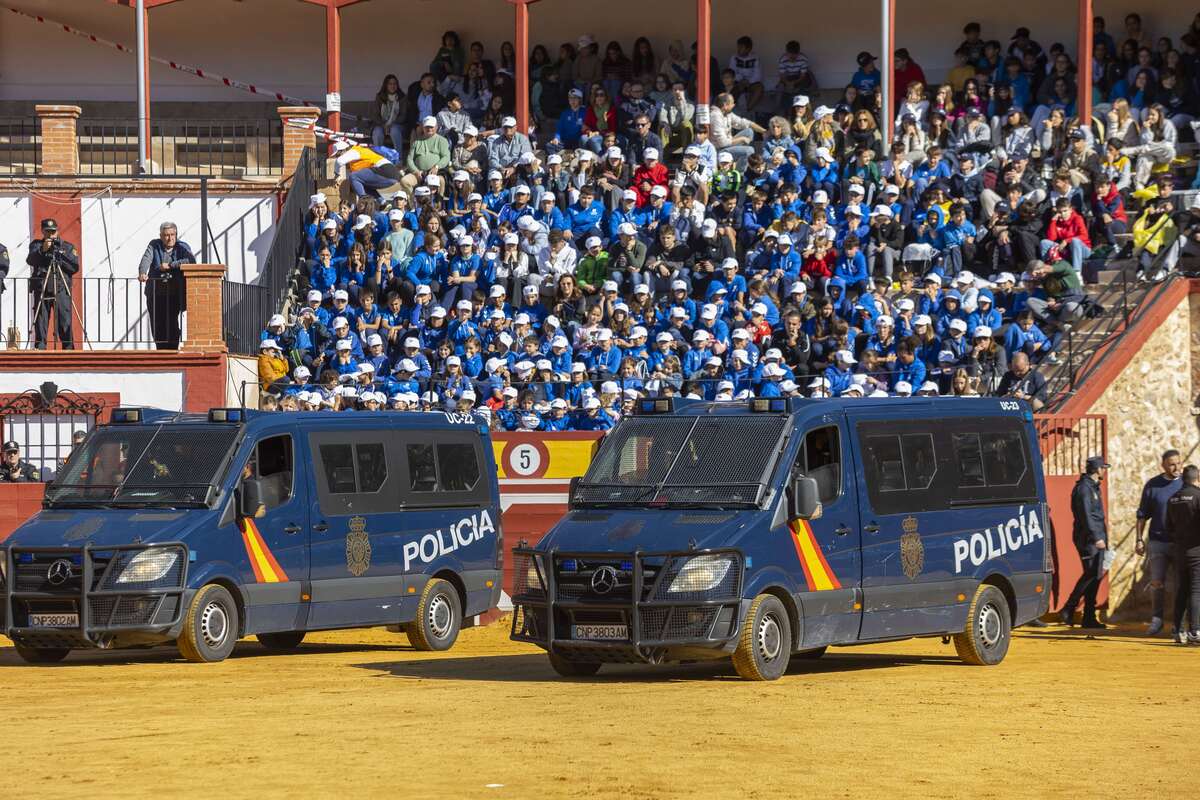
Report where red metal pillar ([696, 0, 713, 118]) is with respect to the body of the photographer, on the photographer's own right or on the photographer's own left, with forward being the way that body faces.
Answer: on the photographer's own left

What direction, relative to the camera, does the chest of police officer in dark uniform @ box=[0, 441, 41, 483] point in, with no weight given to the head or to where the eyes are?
toward the camera

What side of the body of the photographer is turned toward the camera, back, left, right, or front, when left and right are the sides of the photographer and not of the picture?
front

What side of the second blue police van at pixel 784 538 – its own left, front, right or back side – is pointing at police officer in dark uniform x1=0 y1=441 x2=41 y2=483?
right

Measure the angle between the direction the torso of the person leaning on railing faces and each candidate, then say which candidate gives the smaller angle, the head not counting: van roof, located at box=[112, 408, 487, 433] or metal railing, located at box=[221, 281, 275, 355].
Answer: the van roof

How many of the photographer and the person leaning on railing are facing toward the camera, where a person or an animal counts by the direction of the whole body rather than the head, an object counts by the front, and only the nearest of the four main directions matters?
2

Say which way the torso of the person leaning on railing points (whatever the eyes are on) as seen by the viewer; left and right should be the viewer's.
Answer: facing the viewer

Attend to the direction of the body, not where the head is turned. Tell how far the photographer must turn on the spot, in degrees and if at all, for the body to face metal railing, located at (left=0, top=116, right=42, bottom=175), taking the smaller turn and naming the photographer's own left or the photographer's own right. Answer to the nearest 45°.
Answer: approximately 180°

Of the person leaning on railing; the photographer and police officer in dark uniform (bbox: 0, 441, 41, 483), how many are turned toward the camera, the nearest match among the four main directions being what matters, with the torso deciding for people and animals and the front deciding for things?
3

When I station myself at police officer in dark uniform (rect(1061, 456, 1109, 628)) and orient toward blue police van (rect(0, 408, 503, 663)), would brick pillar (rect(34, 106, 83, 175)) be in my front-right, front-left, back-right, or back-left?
front-right

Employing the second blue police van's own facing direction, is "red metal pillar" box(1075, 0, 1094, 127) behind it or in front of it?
behind

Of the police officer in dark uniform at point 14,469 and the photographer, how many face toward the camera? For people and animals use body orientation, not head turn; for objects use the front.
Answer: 2

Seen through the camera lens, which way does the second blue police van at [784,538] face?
facing the viewer and to the left of the viewer

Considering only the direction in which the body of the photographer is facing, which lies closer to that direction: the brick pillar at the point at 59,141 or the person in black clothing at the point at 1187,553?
the person in black clothing

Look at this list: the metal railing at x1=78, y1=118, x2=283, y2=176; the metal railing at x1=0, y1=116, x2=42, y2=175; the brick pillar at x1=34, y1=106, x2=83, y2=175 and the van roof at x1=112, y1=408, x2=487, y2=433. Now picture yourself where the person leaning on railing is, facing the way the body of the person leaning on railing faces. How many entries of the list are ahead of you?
1
